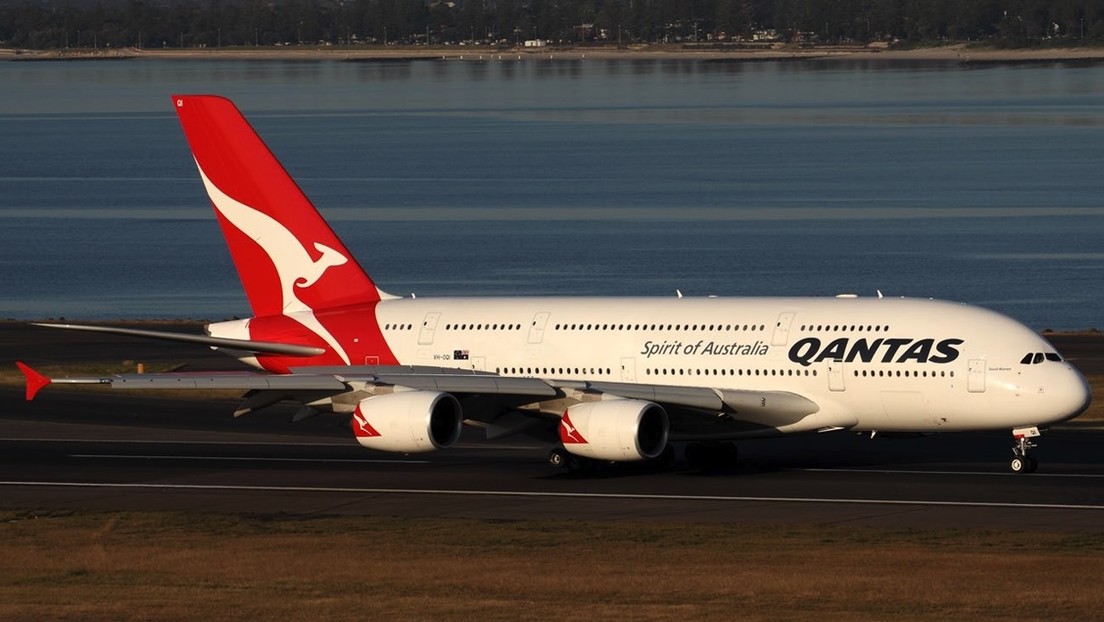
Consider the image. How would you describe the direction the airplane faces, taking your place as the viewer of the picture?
facing the viewer and to the right of the viewer
